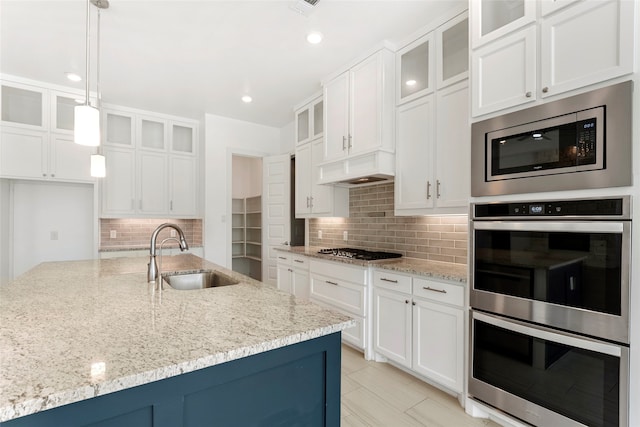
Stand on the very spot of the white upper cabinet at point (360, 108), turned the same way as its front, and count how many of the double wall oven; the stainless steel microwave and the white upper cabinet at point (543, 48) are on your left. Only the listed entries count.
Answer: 3

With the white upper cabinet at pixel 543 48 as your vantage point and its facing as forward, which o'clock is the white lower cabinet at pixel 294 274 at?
The white lower cabinet is roughly at 2 o'clock from the white upper cabinet.

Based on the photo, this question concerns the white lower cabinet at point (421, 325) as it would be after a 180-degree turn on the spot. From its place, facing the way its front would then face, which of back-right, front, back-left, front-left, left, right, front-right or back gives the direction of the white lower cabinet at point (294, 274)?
left

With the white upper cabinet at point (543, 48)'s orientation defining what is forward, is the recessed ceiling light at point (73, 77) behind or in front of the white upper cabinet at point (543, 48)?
in front

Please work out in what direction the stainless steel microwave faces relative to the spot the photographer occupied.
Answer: facing the viewer and to the left of the viewer

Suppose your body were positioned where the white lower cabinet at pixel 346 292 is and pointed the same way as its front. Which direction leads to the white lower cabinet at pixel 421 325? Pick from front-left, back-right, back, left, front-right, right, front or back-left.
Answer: left

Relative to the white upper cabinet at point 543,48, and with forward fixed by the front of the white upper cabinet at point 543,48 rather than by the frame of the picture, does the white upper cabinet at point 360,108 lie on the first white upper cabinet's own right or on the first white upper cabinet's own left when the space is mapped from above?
on the first white upper cabinet's own right

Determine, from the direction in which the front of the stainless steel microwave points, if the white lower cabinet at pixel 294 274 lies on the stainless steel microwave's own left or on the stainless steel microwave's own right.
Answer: on the stainless steel microwave's own right

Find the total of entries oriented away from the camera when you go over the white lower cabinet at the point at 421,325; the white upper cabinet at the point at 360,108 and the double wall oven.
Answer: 0

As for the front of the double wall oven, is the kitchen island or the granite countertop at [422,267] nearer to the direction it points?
the kitchen island
